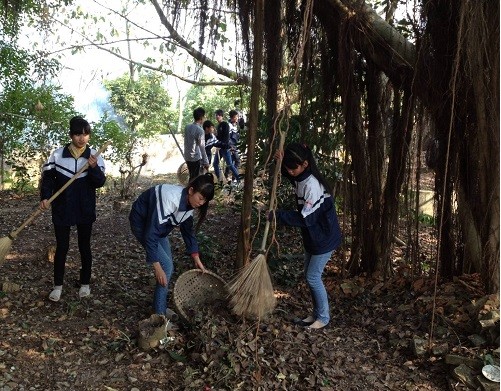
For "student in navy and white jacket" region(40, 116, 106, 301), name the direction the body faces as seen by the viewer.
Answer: toward the camera

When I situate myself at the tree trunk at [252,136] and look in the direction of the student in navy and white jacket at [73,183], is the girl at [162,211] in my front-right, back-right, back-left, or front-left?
front-left

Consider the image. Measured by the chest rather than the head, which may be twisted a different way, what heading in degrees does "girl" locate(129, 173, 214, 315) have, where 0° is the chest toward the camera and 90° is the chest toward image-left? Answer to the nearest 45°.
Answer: approximately 315°

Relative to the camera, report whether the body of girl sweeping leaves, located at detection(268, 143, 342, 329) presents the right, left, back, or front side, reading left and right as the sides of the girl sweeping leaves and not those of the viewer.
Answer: left

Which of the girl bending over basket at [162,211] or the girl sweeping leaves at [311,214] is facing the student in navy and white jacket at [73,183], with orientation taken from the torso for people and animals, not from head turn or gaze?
the girl sweeping leaves at [311,214]

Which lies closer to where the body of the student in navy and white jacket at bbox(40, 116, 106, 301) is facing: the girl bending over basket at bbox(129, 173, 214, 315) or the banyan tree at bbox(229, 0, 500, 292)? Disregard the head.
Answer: the girl bending over basket

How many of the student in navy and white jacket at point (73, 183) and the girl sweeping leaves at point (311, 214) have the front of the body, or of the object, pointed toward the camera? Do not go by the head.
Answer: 1

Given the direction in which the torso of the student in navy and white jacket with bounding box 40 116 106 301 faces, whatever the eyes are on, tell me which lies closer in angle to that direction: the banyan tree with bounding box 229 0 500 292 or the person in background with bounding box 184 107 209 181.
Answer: the banyan tree

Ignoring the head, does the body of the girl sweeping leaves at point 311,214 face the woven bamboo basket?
yes

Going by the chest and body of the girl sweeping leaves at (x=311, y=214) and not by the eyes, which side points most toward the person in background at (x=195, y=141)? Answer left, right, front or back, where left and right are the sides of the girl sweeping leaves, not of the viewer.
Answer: right

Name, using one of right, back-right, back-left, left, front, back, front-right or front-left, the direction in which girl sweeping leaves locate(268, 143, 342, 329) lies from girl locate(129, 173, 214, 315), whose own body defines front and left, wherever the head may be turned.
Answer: front-left

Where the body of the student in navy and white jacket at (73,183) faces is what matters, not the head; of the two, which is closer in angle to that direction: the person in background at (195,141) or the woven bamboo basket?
the woven bamboo basket

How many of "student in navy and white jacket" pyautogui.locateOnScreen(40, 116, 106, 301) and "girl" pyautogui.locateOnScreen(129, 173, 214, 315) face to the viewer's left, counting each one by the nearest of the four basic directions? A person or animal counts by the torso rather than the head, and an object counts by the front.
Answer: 0
